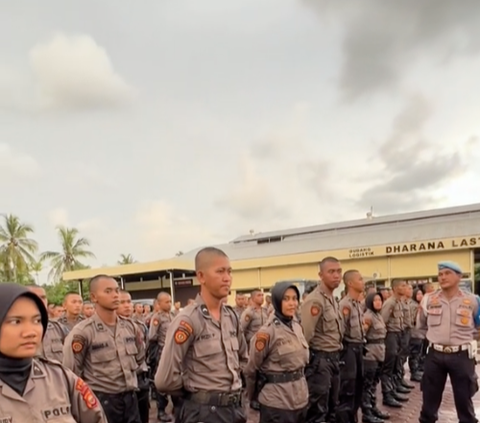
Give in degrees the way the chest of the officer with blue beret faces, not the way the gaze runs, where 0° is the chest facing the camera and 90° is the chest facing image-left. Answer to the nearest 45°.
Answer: approximately 0°

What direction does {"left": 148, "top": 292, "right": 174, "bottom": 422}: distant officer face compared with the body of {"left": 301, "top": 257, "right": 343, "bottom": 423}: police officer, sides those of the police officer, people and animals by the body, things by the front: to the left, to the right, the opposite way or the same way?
the same way

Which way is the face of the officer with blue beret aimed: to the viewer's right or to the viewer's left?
to the viewer's left

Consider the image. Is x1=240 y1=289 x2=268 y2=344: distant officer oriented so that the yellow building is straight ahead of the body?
no

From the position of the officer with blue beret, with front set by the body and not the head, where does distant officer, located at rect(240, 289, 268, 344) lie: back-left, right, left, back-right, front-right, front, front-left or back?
back-right

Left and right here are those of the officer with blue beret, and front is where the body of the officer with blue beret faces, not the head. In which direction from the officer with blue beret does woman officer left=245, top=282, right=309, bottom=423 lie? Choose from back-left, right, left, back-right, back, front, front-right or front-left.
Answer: front-right

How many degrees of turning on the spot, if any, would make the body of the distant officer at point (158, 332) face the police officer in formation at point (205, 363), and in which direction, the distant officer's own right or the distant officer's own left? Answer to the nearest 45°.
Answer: approximately 45° to the distant officer's own right

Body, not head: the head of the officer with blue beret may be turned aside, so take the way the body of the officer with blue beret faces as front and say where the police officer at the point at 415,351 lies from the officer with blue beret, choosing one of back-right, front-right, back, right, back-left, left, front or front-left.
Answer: back

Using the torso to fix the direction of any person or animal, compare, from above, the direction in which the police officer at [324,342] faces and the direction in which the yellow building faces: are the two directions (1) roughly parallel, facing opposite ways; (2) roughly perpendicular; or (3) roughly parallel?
roughly perpendicular

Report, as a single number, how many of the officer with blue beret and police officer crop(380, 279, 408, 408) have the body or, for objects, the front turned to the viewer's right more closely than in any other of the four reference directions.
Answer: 1

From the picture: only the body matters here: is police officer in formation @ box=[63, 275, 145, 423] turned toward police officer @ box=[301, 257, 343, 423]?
no

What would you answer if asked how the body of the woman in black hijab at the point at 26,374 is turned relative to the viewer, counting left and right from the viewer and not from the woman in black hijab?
facing the viewer

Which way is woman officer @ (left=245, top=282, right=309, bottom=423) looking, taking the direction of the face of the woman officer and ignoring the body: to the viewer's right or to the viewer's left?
to the viewer's right
